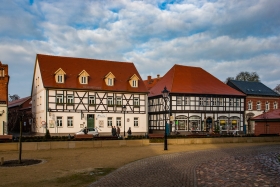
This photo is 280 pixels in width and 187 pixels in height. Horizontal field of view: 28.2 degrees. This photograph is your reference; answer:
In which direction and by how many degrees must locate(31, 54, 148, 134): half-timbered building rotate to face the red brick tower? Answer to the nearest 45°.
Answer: approximately 45° to its right

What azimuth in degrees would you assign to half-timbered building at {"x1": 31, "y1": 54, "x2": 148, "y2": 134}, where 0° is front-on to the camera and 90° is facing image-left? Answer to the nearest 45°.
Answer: approximately 0°
